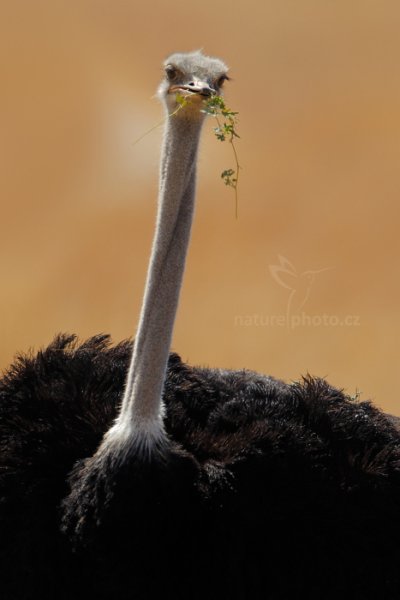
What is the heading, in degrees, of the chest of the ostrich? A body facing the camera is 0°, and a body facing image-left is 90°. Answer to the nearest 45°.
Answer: approximately 45°
